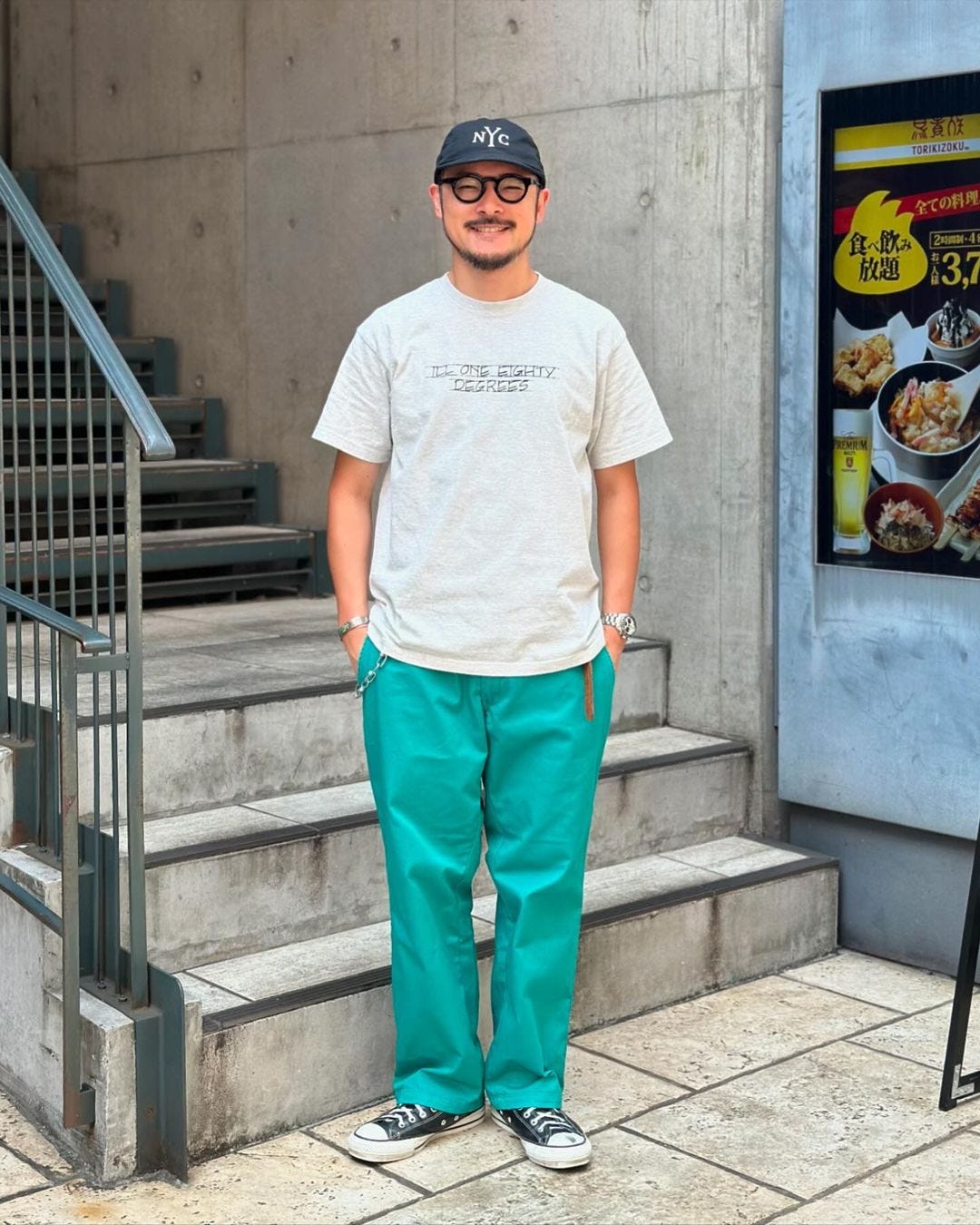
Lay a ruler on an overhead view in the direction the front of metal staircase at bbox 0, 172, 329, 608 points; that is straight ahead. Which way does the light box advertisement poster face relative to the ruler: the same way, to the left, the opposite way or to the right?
to the right

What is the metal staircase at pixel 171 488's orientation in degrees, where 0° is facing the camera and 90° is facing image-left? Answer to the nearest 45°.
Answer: approximately 315°

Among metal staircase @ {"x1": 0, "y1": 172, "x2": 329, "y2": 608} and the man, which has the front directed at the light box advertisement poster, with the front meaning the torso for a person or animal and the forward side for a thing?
the metal staircase

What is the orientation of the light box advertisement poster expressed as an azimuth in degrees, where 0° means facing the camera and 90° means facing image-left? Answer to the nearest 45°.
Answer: approximately 45°

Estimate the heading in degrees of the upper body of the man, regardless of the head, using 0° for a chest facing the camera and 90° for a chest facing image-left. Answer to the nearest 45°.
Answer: approximately 0°

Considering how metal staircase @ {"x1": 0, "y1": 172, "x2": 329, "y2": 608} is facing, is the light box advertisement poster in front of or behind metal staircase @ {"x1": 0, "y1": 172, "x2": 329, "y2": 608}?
in front
